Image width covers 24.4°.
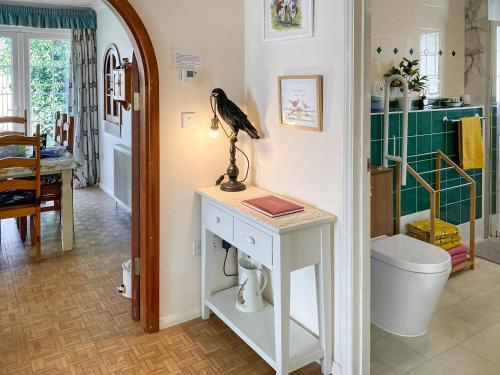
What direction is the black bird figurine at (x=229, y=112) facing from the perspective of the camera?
to the viewer's left

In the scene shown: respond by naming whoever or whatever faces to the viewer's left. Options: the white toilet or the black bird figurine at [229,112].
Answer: the black bird figurine

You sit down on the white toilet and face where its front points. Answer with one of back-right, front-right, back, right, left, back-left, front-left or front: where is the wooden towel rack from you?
back-left

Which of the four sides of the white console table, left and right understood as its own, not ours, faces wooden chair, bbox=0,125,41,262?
right
